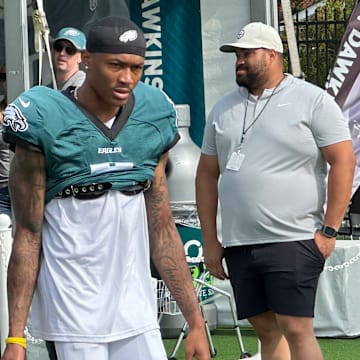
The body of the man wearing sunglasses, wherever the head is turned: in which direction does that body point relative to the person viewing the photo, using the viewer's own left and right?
facing the viewer and to the left of the viewer

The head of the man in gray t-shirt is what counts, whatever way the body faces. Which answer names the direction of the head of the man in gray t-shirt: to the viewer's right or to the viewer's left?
to the viewer's left

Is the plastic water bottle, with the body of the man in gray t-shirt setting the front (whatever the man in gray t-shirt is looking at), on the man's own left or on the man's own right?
on the man's own right

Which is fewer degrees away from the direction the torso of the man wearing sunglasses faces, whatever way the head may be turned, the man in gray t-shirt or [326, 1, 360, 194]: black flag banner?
the man in gray t-shirt

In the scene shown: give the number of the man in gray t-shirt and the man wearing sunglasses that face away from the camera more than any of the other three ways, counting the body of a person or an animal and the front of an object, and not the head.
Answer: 0

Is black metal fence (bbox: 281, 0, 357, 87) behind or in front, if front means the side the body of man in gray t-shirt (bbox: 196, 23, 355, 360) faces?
behind

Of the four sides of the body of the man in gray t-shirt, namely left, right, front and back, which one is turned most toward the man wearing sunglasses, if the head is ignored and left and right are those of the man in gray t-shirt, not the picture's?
right

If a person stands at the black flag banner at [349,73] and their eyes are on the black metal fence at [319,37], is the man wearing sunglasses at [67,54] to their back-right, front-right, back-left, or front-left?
back-left

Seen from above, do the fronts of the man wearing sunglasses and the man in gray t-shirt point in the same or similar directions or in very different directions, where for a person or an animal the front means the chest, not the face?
same or similar directions
